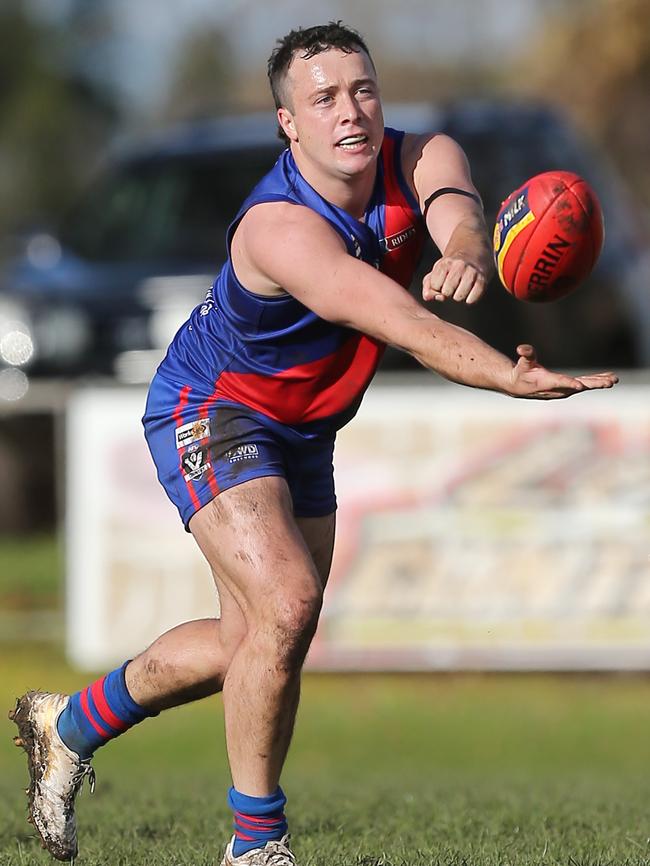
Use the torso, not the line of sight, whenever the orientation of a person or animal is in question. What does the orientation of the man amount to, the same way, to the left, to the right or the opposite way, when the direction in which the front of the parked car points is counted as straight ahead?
to the left

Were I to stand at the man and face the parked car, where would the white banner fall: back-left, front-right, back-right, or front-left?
front-right

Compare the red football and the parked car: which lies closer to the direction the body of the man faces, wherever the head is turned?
the red football

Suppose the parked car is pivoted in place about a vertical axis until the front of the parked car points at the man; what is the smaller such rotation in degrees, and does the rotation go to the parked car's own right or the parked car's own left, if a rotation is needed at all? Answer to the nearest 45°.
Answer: approximately 45° to the parked car's own left

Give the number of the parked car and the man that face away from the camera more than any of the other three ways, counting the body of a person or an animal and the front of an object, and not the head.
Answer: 0

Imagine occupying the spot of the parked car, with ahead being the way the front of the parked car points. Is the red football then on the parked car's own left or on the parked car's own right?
on the parked car's own left

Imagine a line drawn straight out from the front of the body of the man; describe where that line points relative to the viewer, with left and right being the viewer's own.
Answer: facing the viewer and to the right of the viewer

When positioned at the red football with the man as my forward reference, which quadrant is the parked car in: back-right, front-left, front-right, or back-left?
front-right

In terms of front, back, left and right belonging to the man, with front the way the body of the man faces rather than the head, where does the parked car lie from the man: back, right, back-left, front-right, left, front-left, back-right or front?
back-left
